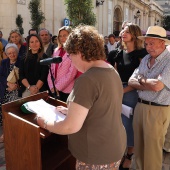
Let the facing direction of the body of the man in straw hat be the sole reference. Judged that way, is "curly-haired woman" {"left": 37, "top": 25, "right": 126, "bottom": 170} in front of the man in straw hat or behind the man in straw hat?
in front

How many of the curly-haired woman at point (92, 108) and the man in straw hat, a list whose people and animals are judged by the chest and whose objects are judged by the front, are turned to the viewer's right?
0

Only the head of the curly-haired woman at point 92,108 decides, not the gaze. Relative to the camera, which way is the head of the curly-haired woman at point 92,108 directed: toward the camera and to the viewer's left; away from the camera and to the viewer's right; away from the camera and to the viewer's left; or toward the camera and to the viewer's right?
away from the camera and to the viewer's left

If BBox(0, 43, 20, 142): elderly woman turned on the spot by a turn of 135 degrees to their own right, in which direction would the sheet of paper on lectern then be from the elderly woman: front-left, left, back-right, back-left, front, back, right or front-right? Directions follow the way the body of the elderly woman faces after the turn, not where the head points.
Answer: left

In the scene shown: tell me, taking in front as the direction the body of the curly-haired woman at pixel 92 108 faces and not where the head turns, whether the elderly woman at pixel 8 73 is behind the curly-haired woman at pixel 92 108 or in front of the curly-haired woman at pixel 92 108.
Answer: in front

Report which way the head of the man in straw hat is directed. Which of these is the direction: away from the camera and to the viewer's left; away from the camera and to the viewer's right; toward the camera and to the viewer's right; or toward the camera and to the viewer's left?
toward the camera and to the viewer's left

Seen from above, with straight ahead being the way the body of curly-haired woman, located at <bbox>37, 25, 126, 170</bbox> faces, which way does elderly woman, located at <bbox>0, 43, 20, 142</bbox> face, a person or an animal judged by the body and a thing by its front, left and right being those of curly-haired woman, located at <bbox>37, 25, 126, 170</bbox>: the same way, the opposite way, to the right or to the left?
the opposite way

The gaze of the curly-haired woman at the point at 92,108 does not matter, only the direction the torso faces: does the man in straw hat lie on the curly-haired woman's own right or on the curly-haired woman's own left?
on the curly-haired woman's own right

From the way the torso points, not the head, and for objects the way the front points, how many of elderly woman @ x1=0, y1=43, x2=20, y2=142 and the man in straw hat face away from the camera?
0

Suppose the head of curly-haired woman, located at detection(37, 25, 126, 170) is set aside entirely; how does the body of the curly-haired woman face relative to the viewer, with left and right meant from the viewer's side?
facing away from the viewer and to the left of the viewer

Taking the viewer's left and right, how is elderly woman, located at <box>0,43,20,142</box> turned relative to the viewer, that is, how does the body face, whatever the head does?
facing the viewer and to the right of the viewer
